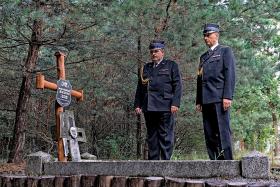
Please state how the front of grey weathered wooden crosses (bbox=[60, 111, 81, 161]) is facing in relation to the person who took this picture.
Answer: facing the viewer and to the right of the viewer

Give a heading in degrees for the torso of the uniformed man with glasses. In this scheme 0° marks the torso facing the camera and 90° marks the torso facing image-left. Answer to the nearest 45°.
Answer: approximately 45°

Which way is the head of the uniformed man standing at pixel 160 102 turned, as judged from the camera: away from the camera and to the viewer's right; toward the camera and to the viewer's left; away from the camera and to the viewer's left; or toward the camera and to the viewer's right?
toward the camera and to the viewer's left

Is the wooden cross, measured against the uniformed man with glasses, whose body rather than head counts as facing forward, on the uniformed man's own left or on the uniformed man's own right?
on the uniformed man's own right

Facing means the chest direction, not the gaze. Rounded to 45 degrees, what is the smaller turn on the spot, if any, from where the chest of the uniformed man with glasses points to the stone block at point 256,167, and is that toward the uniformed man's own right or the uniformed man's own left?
approximately 90° to the uniformed man's own left

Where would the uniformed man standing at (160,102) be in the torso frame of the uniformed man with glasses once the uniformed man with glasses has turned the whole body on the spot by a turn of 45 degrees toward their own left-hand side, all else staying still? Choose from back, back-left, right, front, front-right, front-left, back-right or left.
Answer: back-right

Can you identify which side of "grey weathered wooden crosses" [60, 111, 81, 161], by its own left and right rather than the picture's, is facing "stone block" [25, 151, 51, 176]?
right

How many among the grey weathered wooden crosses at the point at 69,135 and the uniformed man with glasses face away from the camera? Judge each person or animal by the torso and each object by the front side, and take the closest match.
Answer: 0

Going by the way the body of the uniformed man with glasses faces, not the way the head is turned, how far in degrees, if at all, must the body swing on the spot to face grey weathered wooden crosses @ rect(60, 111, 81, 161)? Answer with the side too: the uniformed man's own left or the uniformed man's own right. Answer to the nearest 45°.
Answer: approximately 90° to the uniformed man's own right

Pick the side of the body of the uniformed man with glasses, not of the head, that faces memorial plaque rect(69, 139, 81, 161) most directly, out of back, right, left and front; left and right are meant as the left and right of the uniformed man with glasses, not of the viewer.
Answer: right

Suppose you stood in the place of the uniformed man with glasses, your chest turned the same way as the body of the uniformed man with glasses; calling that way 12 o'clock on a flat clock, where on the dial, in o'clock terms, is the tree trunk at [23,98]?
The tree trunk is roughly at 3 o'clock from the uniformed man with glasses.

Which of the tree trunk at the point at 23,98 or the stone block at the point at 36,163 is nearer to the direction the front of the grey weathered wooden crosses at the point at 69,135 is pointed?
the stone block
